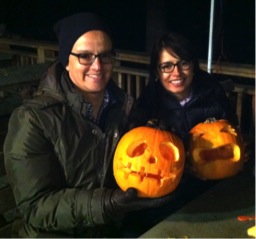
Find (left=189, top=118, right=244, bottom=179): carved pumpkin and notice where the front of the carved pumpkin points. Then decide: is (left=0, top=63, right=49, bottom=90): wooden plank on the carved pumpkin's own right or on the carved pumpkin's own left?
on the carved pumpkin's own right

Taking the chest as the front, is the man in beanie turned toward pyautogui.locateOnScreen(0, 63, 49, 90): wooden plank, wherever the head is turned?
no

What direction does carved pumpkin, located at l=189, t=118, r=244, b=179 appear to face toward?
toward the camera

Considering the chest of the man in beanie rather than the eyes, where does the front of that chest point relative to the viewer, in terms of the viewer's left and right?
facing the viewer and to the right of the viewer

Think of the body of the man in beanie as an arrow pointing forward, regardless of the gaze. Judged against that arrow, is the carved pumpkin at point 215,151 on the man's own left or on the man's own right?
on the man's own left

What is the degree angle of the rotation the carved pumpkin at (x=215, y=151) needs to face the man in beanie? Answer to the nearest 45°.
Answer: approximately 90° to its right

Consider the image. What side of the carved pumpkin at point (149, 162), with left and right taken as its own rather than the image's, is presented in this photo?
front

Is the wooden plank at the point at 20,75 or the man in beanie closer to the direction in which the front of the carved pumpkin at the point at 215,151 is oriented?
the man in beanie

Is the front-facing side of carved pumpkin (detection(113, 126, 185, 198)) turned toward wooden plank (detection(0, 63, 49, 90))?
no
